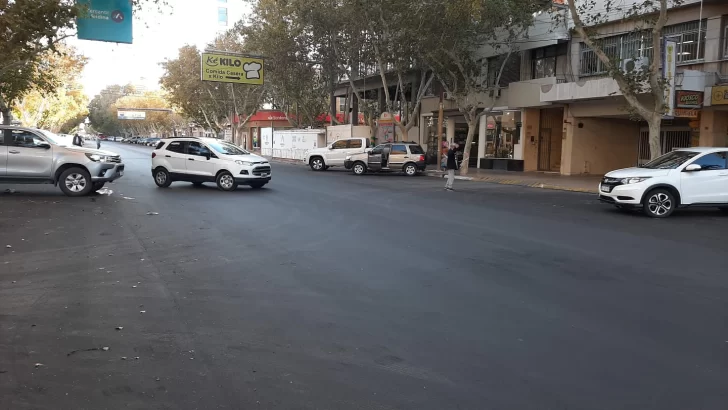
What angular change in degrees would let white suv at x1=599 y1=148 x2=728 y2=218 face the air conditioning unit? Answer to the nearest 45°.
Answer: approximately 135° to its right

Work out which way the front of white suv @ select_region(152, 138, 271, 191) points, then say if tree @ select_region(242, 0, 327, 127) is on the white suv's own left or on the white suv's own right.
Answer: on the white suv's own left

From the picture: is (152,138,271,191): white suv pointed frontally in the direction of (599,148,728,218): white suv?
yes

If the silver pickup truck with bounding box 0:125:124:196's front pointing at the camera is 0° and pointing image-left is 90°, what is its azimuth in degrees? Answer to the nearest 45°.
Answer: approximately 270°

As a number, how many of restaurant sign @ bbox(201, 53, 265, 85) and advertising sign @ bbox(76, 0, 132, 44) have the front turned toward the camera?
2

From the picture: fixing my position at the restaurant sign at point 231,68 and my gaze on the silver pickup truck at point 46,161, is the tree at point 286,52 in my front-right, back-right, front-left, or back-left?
back-left

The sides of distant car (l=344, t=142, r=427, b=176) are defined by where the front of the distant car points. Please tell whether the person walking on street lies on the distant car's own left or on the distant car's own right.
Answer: on the distant car's own left

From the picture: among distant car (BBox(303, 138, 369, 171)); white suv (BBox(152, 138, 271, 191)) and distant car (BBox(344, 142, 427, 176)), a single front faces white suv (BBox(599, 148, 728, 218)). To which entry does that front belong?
white suv (BBox(152, 138, 271, 191))

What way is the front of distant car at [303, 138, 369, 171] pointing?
to the viewer's left

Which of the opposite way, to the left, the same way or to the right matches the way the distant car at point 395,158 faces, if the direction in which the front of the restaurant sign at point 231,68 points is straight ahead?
to the right
